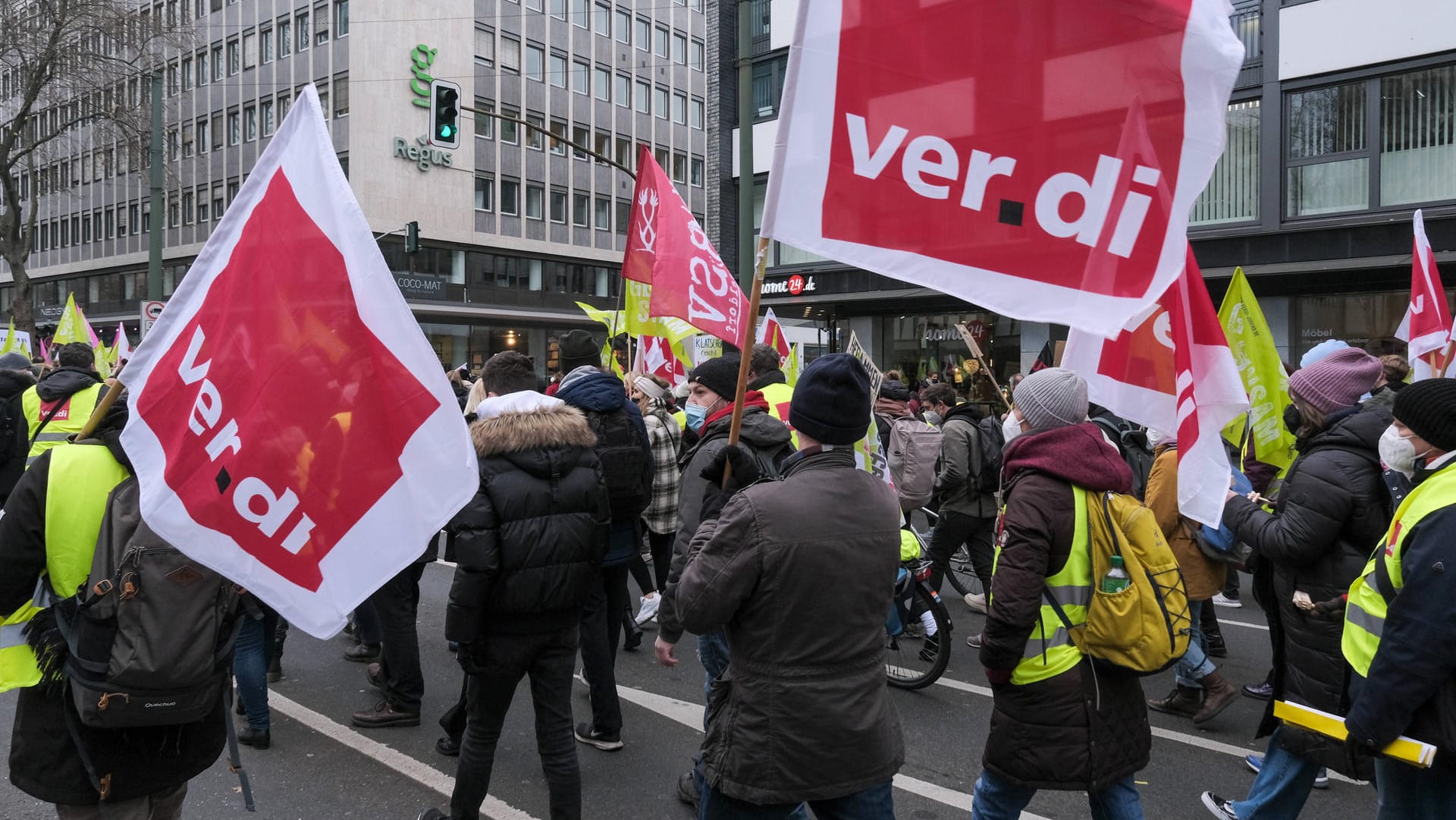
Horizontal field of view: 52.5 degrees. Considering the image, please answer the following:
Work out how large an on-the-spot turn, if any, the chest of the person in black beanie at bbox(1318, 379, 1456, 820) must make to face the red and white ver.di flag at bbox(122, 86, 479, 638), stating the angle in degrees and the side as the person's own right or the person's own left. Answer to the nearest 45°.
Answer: approximately 45° to the person's own left

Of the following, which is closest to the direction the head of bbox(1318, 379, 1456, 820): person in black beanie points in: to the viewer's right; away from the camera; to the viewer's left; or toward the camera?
to the viewer's left

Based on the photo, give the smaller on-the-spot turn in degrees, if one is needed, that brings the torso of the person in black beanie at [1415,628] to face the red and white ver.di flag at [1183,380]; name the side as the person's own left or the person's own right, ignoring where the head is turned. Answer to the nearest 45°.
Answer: approximately 45° to the person's own right

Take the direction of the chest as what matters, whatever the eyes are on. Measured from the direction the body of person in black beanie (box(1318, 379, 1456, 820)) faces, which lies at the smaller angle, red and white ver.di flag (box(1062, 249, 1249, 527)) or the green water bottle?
the green water bottle

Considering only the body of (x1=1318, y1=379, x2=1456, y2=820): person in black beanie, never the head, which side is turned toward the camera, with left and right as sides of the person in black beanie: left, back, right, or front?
left

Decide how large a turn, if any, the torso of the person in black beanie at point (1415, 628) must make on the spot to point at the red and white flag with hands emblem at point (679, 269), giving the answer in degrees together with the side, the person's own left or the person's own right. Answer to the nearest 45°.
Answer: approximately 45° to the person's own right
